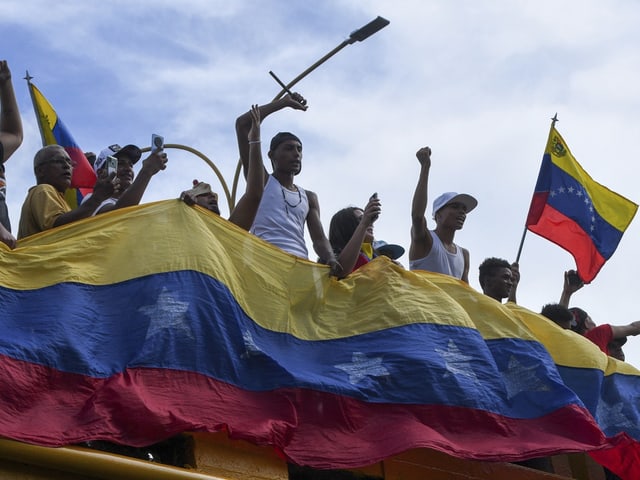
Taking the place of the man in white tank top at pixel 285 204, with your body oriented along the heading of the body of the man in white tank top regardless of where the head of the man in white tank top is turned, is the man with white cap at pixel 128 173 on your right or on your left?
on your right

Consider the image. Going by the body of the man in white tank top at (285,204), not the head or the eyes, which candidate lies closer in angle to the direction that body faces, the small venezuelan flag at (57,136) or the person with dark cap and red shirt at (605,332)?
the person with dark cap and red shirt

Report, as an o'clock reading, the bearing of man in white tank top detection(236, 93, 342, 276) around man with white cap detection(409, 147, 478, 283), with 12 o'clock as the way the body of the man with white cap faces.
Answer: The man in white tank top is roughly at 3 o'clock from the man with white cap.

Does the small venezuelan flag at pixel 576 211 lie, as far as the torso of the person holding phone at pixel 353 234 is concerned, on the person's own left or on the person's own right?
on the person's own left

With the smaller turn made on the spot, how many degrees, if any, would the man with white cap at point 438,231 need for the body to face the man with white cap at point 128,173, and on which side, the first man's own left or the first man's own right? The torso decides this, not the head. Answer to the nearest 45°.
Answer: approximately 90° to the first man's own right

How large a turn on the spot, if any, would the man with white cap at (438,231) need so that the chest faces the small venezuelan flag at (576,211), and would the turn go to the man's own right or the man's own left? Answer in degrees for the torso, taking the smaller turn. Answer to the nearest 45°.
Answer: approximately 90° to the man's own left
